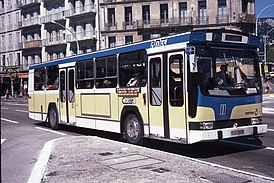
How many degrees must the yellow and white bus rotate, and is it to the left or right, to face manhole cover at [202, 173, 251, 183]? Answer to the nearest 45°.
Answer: approximately 45° to its right

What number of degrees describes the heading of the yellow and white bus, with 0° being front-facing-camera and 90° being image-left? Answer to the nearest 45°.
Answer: approximately 315°

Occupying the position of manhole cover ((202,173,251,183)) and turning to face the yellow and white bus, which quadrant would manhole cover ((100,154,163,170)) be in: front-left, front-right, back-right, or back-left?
front-left

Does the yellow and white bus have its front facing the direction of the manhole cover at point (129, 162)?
no
